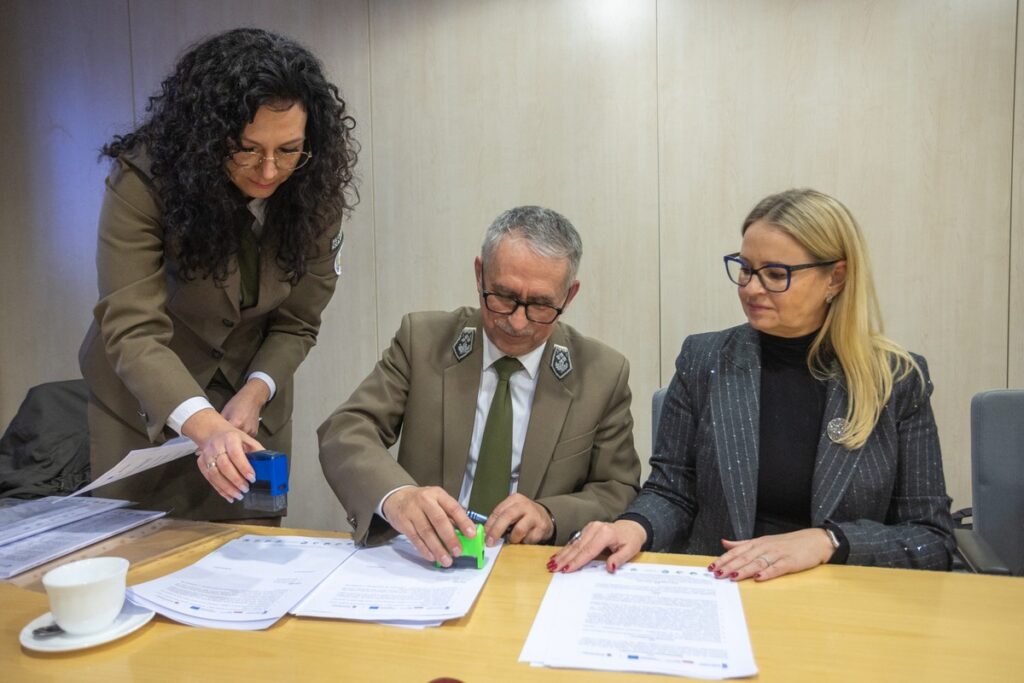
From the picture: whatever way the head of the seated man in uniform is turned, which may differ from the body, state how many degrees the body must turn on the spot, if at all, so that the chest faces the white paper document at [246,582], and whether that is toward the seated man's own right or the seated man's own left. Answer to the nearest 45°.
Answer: approximately 45° to the seated man's own right

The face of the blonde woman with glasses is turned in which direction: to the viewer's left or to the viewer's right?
to the viewer's left

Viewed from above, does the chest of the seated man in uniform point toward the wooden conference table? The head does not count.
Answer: yes

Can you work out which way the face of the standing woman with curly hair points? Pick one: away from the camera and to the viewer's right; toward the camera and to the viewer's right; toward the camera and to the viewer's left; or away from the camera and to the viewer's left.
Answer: toward the camera and to the viewer's right

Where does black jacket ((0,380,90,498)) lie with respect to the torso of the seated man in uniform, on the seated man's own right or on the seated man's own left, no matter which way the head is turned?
on the seated man's own right

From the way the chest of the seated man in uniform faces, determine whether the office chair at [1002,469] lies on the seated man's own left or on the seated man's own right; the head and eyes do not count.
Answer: on the seated man's own left

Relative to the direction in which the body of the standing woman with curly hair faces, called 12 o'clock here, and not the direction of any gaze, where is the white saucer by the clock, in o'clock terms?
The white saucer is roughly at 2 o'clock from the standing woman with curly hair.

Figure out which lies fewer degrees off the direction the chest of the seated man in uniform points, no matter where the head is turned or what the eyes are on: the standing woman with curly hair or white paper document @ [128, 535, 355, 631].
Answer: the white paper document

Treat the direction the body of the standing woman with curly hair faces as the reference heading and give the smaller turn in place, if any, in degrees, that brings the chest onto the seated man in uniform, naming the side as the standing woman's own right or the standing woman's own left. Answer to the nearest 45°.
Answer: approximately 45° to the standing woman's own left

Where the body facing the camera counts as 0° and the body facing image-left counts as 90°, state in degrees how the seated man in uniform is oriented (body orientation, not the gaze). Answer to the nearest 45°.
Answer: approximately 0°
